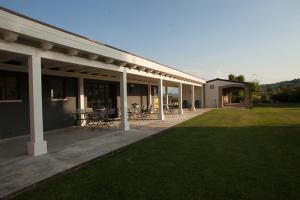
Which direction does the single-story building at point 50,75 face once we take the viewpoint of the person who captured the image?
facing the viewer and to the right of the viewer

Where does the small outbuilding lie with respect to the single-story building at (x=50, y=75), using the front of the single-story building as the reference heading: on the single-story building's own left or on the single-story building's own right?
on the single-story building's own left
